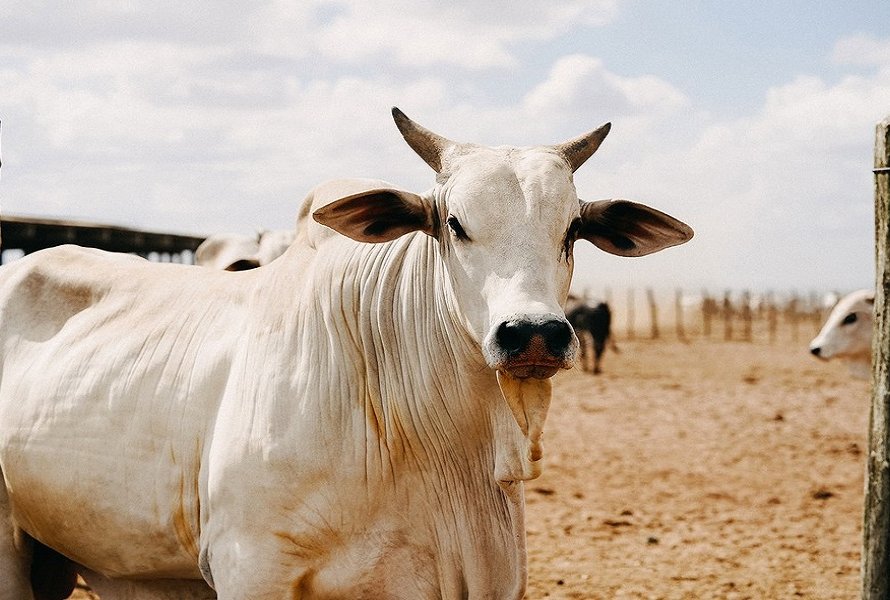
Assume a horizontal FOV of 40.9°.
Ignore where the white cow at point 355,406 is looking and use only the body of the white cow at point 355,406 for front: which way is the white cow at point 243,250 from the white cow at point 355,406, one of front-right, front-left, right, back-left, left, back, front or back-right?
back-left

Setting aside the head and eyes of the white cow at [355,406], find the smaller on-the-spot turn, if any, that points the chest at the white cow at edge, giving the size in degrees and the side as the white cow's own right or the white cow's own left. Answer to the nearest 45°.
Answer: approximately 90° to the white cow's own left

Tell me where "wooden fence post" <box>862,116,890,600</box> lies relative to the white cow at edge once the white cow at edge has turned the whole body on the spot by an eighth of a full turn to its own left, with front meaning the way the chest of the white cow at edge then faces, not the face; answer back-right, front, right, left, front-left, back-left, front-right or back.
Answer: front-left

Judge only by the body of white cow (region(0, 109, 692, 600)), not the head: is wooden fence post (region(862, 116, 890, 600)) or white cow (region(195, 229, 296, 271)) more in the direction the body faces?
the wooden fence post

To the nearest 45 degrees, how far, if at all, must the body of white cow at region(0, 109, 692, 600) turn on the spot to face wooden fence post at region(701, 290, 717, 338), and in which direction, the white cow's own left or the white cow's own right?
approximately 135° to the white cow's own left

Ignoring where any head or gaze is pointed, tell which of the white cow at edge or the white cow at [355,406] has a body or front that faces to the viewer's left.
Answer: the white cow at edge

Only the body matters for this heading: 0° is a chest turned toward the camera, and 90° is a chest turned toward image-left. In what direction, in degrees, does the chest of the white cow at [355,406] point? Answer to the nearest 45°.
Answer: approximately 315°

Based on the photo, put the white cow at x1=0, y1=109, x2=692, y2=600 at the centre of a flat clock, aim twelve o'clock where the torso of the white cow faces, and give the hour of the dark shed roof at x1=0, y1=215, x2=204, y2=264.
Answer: The dark shed roof is roughly at 7 o'clock from the white cow.

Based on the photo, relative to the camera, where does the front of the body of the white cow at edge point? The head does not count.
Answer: to the viewer's left

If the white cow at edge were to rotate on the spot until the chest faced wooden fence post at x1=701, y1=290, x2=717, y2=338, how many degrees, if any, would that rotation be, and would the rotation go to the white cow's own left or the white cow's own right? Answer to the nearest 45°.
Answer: approximately 90° to the white cow's own right

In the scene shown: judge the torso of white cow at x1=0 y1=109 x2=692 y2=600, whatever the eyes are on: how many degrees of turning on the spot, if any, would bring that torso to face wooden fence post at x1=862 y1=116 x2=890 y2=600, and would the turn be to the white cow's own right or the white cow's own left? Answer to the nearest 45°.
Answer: approximately 45° to the white cow's own left

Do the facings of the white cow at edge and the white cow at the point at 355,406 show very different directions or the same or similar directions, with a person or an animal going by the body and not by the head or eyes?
very different directions

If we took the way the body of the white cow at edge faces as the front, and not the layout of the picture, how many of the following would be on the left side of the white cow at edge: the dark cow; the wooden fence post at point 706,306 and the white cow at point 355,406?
1

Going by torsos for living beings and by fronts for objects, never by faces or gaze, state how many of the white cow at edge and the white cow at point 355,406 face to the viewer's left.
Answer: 1
